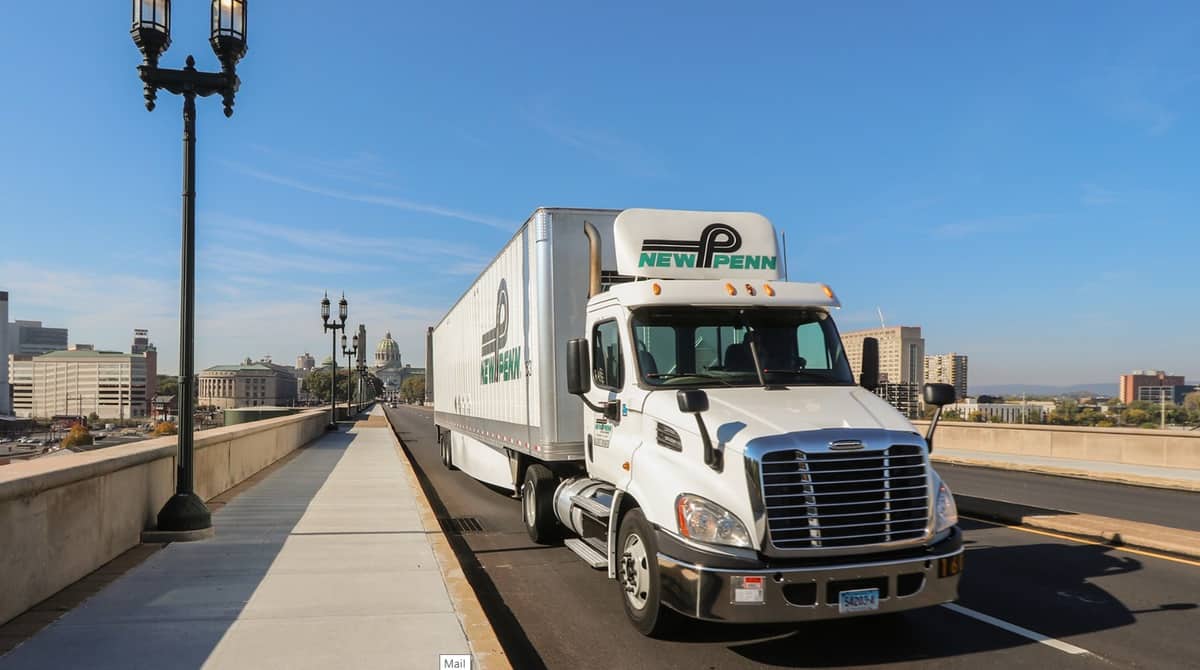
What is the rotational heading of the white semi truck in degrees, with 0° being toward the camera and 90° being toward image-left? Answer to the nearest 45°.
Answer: approximately 315°

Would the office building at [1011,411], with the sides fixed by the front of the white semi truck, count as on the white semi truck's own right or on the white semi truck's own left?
on the white semi truck's own left

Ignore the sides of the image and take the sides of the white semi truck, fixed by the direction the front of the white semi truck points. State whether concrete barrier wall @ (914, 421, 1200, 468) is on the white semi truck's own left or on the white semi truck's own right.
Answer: on the white semi truck's own left
